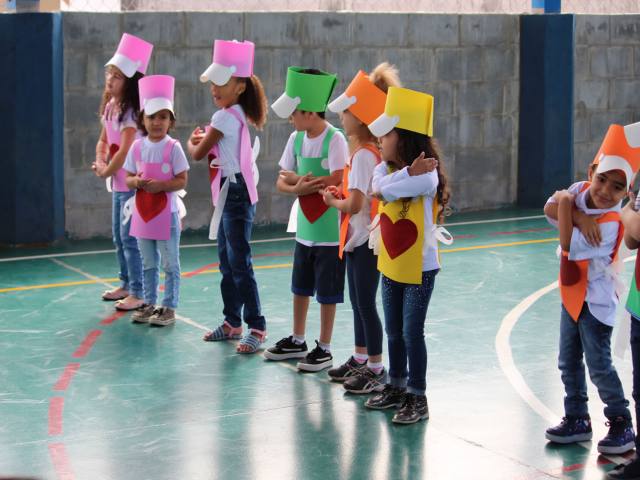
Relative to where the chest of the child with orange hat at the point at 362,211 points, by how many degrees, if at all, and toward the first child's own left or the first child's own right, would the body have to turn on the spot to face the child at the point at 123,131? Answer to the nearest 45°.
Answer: approximately 45° to the first child's own right

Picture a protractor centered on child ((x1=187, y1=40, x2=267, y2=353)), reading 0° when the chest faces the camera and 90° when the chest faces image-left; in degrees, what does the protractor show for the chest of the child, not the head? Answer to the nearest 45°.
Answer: approximately 90°

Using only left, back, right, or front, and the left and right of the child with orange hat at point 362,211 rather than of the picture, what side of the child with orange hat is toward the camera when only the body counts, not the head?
left

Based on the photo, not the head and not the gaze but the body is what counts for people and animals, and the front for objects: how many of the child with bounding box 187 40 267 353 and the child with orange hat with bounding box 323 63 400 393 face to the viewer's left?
2

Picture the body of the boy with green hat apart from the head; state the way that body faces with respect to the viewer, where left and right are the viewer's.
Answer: facing the viewer and to the left of the viewer

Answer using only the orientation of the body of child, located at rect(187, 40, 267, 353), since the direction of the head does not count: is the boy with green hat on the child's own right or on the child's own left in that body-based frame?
on the child's own left

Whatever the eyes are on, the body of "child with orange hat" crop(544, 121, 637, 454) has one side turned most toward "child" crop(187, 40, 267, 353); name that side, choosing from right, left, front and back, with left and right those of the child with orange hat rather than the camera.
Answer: right
